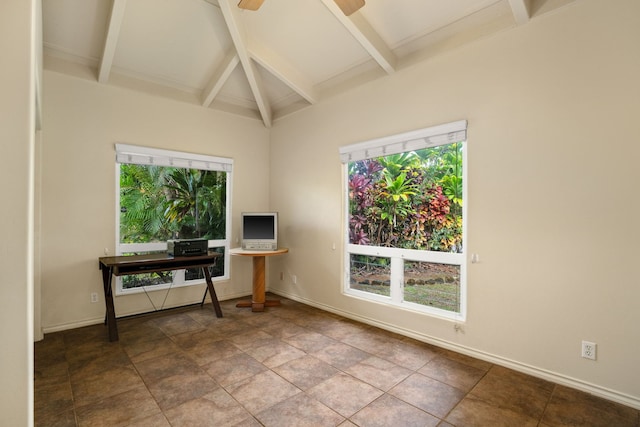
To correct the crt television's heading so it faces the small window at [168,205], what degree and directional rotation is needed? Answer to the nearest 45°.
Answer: approximately 90° to its right

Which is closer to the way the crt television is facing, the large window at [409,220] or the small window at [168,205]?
the large window

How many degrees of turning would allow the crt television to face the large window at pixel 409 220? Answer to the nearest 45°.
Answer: approximately 45° to its left

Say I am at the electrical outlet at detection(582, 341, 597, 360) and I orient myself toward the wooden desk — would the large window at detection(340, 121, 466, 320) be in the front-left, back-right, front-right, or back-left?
front-right

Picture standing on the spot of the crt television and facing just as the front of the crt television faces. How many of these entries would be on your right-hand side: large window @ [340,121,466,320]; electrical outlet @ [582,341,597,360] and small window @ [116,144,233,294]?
1

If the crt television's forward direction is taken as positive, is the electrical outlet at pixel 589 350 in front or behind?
in front

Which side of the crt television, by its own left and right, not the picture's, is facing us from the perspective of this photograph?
front
